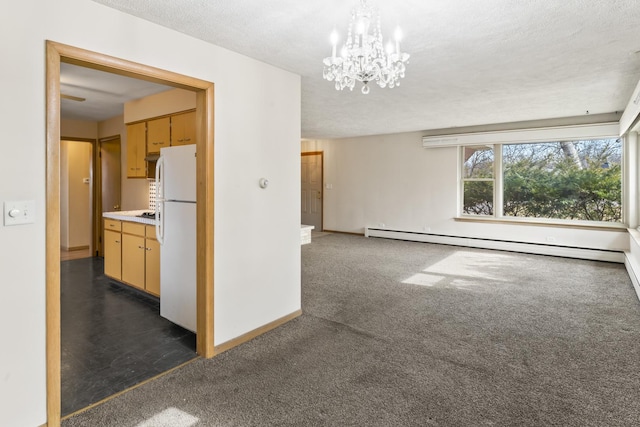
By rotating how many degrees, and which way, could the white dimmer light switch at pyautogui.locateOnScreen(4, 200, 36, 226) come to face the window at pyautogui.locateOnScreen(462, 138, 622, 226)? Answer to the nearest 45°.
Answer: approximately 90° to its left

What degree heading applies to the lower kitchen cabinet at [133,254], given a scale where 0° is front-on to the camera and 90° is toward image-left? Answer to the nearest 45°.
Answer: approximately 45°

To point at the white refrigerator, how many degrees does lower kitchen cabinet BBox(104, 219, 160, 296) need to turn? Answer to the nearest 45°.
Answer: approximately 45° to its left

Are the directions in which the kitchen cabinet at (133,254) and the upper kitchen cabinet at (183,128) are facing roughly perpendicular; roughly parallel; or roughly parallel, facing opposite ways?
roughly parallel

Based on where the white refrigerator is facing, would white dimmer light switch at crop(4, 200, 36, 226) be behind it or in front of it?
in front

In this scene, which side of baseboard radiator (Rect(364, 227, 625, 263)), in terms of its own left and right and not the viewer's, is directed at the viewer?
front

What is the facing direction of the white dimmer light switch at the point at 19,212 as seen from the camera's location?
facing the viewer

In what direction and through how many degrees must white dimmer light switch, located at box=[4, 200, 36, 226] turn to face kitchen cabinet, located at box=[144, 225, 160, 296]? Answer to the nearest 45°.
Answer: approximately 135° to its left

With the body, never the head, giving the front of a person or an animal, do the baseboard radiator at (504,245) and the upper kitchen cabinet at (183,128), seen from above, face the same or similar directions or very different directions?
same or similar directions

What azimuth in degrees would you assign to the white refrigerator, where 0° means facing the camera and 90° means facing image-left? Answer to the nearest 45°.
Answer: approximately 45°

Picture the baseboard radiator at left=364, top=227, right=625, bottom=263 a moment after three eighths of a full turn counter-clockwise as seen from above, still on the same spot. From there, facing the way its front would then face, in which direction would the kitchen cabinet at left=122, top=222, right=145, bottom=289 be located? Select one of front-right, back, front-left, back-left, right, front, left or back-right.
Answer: back

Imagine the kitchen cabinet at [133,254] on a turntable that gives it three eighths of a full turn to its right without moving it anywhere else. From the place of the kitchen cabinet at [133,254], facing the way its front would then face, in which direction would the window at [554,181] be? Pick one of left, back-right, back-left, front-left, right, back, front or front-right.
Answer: right

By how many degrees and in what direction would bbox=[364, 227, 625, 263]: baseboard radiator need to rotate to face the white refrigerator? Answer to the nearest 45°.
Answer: approximately 45° to its right
